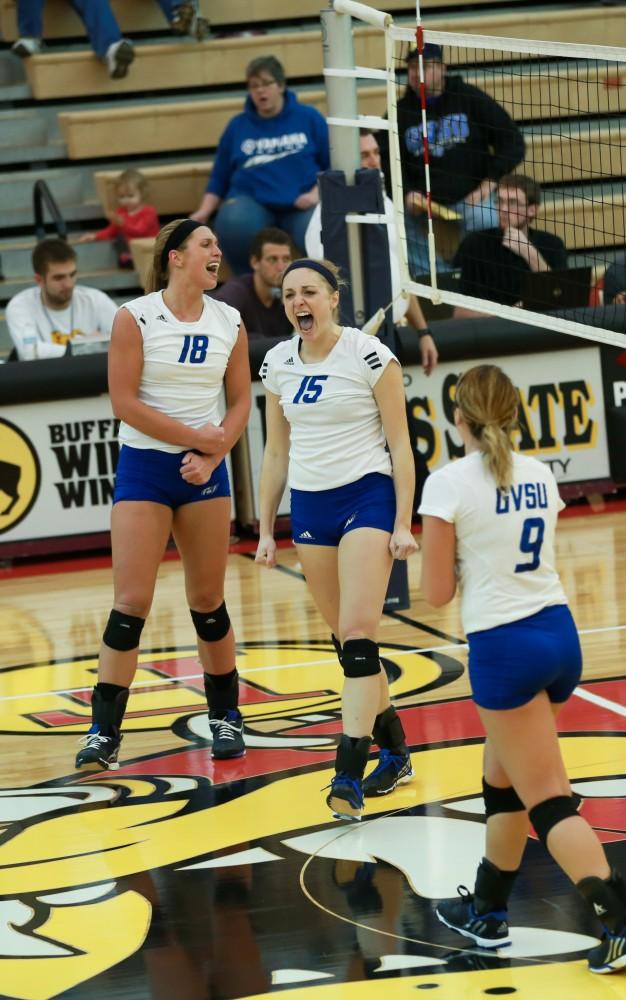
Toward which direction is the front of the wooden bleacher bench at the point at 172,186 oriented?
toward the camera

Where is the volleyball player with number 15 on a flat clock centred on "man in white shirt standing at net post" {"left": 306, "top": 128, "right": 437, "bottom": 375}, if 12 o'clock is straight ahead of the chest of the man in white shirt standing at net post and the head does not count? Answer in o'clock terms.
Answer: The volleyball player with number 15 is roughly at 12 o'clock from the man in white shirt standing at net post.

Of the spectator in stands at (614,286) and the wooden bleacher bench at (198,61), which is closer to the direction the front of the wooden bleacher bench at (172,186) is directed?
the spectator in stands

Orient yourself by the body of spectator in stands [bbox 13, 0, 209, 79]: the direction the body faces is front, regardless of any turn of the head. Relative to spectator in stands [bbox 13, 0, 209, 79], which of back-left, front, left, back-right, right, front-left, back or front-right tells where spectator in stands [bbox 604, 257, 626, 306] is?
front-left

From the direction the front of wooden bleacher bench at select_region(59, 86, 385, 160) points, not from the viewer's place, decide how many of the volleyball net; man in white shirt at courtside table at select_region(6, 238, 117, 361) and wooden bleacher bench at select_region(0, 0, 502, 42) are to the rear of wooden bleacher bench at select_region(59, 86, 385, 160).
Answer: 1

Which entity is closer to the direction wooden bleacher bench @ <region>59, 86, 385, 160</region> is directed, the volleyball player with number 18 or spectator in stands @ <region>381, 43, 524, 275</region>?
the volleyball player with number 18

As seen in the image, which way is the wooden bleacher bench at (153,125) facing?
toward the camera

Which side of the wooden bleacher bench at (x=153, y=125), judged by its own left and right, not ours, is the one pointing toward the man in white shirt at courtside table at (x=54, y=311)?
front

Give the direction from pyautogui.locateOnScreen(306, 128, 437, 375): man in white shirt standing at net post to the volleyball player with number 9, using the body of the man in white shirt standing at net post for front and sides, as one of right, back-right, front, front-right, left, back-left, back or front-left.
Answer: front

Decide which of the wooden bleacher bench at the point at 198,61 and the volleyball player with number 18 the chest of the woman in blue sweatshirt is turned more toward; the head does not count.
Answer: the volleyball player with number 18

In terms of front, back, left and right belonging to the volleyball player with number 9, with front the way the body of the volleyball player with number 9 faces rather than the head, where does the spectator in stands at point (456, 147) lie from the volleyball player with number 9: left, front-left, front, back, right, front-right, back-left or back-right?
front-right

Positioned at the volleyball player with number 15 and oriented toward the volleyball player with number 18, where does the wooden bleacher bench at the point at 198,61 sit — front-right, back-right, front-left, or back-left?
front-right

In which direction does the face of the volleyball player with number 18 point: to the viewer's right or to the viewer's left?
to the viewer's right

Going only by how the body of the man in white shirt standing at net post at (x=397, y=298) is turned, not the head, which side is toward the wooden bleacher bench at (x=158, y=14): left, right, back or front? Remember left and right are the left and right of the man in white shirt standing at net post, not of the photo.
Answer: back

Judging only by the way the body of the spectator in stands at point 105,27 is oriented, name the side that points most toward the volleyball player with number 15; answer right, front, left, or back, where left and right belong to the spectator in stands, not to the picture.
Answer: front

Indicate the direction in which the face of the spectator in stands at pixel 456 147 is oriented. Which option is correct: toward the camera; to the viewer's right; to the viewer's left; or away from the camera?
toward the camera

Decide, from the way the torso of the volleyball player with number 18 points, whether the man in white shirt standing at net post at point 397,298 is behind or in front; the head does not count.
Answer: behind

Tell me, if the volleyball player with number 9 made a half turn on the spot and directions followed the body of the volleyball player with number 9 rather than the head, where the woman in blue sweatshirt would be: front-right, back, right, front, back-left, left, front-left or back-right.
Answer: back-left
